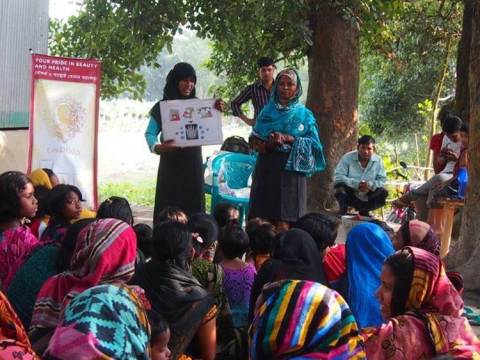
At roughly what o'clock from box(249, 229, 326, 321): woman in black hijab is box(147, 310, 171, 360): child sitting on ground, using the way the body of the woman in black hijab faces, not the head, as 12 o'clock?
The child sitting on ground is roughly at 7 o'clock from the woman in black hijab.

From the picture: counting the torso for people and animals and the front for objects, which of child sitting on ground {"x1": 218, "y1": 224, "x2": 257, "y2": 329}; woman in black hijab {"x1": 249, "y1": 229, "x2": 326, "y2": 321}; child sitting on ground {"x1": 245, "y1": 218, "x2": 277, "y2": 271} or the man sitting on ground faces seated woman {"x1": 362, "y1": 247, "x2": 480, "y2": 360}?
the man sitting on ground

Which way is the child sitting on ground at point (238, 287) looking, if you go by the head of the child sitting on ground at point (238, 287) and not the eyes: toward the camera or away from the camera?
away from the camera

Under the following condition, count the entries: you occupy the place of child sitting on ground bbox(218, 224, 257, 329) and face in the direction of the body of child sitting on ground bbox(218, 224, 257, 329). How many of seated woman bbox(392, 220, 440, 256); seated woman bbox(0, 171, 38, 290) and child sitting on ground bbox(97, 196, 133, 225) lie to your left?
2

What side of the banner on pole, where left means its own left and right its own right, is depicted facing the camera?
front

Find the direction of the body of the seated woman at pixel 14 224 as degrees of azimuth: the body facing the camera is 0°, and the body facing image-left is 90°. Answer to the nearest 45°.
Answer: approximately 270°

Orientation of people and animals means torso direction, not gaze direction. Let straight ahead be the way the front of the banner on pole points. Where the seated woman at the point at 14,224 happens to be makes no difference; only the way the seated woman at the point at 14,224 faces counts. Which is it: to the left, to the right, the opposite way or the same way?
to the left

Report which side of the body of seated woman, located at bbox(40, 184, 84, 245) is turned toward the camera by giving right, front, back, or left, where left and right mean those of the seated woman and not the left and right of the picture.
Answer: right

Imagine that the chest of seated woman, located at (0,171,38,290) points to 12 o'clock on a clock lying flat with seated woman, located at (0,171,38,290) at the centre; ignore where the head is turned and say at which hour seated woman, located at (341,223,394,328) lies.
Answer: seated woman, located at (341,223,394,328) is roughly at 1 o'clock from seated woman, located at (0,171,38,290).

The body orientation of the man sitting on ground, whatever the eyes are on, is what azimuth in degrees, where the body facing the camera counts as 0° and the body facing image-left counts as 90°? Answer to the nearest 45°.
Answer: approximately 0°

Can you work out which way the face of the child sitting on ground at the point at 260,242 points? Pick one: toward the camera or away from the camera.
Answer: away from the camera

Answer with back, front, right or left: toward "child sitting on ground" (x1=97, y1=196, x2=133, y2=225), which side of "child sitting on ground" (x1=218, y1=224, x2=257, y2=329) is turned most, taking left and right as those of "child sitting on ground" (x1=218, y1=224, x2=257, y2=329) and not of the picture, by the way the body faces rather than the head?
left

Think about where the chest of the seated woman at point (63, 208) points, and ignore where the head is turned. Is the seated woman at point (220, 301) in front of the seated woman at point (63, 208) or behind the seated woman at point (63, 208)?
in front

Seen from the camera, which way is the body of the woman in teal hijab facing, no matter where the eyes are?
toward the camera

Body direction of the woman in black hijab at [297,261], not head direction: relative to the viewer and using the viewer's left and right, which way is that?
facing away from the viewer

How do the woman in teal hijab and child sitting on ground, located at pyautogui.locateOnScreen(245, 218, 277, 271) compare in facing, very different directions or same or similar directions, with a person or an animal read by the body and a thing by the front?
very different directions

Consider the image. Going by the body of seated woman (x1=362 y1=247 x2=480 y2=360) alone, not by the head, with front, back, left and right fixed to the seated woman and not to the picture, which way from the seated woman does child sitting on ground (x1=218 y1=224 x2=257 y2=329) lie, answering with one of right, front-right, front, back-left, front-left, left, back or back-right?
front

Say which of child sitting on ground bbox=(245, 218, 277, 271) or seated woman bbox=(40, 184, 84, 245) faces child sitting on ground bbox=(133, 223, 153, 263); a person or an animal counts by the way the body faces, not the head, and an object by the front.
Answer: the seated woman

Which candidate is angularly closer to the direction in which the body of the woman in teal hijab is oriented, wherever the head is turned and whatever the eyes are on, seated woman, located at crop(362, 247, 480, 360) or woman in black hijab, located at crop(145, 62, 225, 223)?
the seated woman
